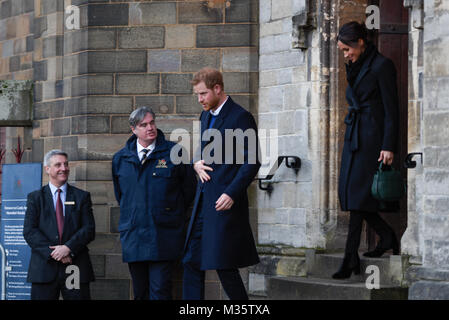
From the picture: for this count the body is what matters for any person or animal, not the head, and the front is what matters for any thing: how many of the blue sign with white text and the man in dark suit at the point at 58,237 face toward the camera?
2

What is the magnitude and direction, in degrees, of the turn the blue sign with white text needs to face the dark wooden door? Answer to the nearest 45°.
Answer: approximately 45° to its left

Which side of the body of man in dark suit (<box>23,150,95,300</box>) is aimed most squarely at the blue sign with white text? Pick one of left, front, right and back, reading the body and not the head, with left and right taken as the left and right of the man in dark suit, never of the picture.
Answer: back

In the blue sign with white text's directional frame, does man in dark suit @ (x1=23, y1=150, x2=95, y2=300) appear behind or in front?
in front

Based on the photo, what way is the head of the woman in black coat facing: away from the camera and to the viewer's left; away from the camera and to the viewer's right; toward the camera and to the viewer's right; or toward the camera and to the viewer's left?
toward the camera and to the viewer's left

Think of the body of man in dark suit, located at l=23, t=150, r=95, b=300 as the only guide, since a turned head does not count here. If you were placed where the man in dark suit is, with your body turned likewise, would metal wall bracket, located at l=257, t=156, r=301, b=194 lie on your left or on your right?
on your left

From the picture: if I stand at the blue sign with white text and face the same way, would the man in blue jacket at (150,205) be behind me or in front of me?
in front

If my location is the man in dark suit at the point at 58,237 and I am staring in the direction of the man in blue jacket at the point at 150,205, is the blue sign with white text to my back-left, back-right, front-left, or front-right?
back-left

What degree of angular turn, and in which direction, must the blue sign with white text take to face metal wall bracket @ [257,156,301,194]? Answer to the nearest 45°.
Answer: approximately 45° to its left
